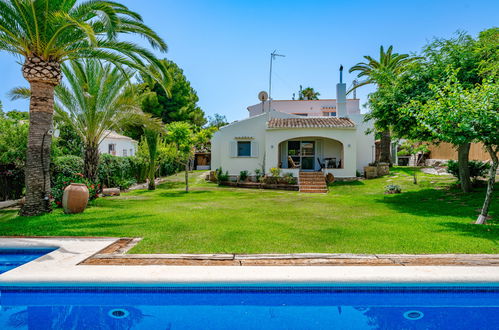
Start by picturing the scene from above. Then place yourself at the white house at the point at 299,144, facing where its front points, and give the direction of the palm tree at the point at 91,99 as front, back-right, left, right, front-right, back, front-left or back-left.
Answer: front-right

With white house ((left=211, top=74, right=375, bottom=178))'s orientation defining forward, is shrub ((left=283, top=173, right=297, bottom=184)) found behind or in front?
in front

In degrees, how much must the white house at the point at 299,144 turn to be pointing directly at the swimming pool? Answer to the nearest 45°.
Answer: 0° — it already faces it

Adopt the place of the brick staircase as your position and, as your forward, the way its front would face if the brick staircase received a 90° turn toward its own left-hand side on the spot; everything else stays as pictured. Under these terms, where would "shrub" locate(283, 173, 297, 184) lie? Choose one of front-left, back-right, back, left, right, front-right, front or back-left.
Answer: back

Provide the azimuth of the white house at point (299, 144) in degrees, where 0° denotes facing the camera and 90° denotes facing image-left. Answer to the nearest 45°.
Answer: approximately 0°

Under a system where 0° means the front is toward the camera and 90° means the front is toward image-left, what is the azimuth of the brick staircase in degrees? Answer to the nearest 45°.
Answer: approximately 0°

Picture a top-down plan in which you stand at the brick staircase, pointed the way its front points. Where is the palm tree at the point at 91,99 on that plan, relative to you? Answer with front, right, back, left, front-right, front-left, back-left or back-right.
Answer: front-right

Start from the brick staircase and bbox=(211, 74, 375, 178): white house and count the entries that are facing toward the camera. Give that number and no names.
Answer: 2

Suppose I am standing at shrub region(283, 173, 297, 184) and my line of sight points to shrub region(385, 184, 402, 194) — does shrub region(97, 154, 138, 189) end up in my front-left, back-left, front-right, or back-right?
back-right

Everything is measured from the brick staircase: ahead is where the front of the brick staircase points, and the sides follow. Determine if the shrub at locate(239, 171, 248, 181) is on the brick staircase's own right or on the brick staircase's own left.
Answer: on the brick staircase's own right

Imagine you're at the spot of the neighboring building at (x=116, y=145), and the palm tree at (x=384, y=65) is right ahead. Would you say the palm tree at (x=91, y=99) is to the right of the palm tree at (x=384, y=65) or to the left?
right

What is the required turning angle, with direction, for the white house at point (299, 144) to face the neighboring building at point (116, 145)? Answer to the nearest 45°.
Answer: approximately 90° to its right

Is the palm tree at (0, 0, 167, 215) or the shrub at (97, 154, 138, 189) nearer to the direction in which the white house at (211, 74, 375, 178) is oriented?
the palm tree

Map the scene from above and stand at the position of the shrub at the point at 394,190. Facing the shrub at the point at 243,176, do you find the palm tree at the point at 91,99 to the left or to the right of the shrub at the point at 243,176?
left
